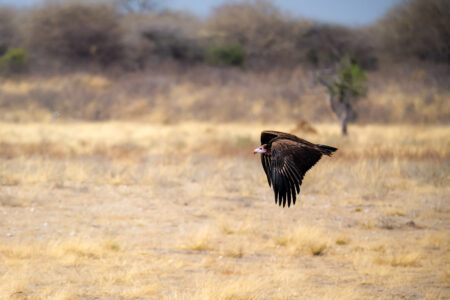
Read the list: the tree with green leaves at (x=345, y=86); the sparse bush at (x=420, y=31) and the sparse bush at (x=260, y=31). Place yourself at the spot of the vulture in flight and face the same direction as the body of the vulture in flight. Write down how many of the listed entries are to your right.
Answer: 3

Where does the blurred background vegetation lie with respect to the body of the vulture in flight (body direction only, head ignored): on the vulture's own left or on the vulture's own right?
on the vulture's own right

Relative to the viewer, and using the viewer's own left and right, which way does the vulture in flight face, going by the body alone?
facing to the left of the viewer

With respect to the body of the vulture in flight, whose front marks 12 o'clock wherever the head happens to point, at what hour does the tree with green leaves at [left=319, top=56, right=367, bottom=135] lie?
The tree with green leaves is roughly at 3 o'clock from the vulture in flight.

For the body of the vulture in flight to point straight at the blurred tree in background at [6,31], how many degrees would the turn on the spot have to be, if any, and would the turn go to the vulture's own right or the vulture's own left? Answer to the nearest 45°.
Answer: approximately 45° to the vulture's own right

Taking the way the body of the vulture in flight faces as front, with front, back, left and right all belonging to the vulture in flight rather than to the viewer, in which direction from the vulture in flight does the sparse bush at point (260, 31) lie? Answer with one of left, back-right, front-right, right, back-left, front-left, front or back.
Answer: right

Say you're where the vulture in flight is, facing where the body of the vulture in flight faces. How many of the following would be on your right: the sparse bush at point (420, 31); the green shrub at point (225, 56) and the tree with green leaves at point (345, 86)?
3

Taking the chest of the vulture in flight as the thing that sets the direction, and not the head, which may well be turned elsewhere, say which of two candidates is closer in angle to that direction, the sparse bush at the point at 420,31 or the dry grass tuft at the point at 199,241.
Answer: the dry grass tuft

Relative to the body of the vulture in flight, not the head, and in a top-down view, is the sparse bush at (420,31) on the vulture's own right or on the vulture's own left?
on the vulture's own right

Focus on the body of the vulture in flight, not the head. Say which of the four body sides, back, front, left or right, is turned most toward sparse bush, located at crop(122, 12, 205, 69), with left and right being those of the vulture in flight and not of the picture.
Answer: right

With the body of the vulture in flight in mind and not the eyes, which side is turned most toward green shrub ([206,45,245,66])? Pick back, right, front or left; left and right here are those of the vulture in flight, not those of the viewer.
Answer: right

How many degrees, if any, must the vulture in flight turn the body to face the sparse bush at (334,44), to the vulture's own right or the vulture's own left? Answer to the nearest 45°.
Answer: approximately 90° to the vulture's own right
